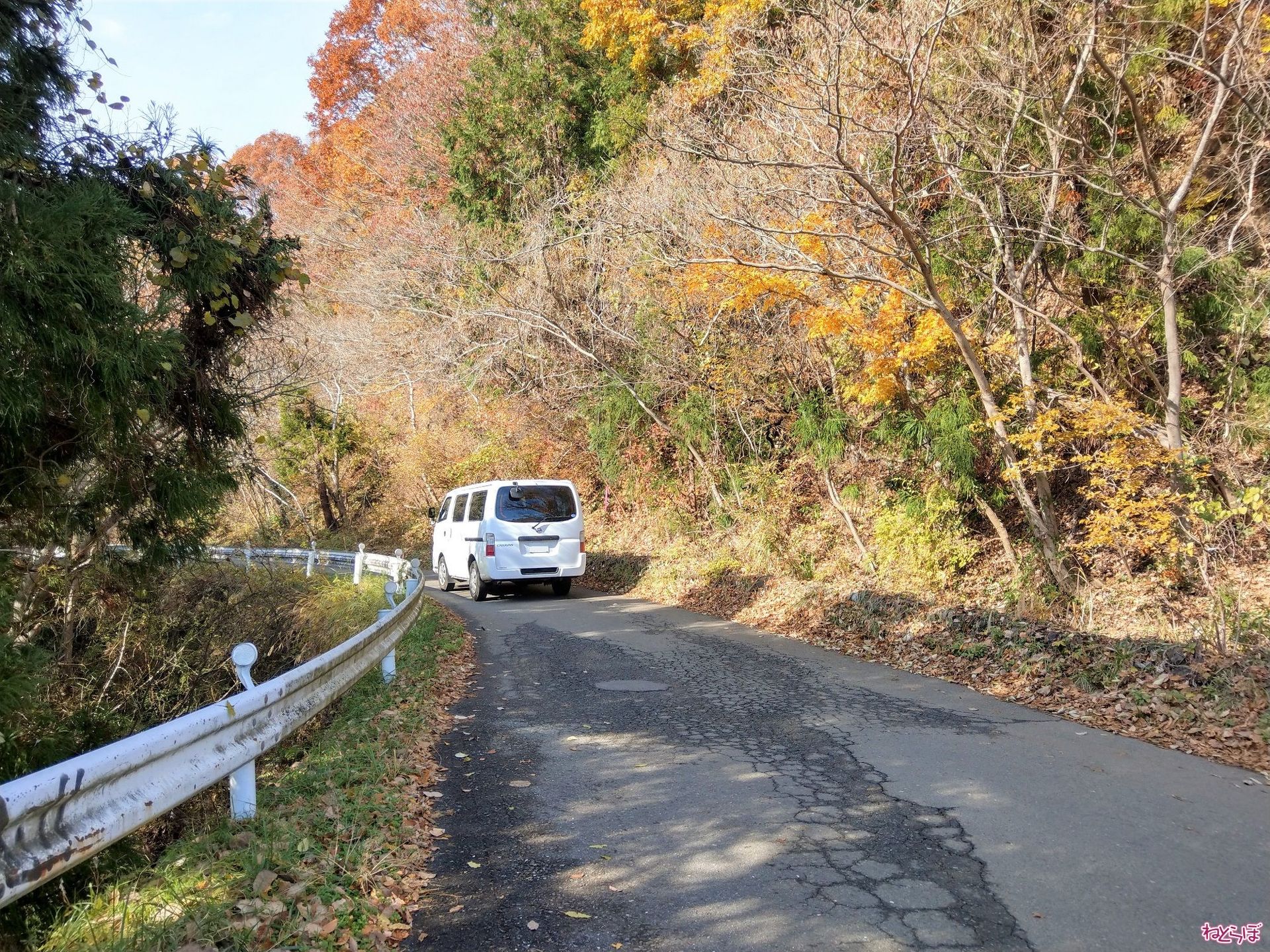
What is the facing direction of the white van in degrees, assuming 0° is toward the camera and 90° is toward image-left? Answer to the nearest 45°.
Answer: approximately 135°

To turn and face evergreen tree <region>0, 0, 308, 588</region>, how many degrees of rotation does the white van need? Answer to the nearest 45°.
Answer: approximately 135° to its left
